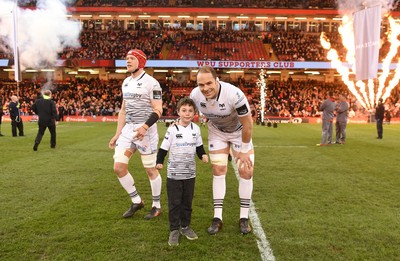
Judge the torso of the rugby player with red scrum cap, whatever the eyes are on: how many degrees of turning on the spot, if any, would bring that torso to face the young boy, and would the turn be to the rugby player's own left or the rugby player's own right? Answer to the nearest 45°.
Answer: approximately 90° to the rugby player's own left

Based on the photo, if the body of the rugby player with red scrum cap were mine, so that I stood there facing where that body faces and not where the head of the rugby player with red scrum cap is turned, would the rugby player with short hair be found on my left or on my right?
on my left

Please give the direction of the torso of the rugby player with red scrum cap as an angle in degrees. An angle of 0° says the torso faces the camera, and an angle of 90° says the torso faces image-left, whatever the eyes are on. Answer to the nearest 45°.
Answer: approximately 45°

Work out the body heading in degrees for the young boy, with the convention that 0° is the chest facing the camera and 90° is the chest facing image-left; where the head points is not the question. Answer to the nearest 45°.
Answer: approximately 0°

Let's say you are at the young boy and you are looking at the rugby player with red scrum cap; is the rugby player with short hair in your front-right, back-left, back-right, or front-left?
back-right

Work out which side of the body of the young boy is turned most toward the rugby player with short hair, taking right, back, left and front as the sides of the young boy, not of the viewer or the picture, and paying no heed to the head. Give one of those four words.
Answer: left

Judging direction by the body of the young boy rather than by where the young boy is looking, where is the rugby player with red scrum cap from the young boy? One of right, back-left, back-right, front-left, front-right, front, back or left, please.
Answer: back-right
